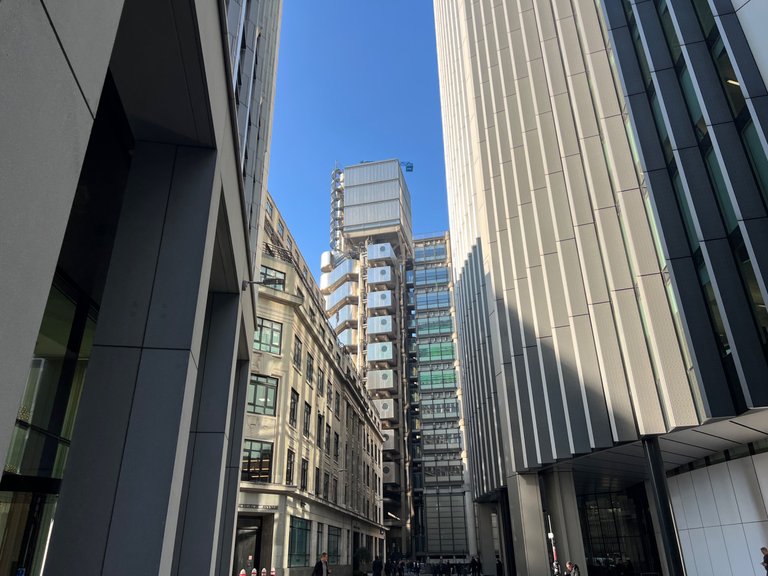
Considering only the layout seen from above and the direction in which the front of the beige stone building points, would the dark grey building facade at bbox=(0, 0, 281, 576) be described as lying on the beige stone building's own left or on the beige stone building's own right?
on the beige stone building's own right

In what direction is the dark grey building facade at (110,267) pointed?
to the viewer's right

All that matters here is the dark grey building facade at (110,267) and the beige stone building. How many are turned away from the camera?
0

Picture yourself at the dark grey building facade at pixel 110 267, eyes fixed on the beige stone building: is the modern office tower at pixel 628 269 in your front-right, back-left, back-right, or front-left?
front-right

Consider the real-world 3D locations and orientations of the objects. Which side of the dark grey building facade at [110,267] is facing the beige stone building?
left

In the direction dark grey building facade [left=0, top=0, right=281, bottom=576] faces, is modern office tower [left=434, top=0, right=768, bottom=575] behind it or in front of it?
in front

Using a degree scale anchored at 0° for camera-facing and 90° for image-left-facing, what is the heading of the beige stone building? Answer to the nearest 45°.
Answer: approximately 315°

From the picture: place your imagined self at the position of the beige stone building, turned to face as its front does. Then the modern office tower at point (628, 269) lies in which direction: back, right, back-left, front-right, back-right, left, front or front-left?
front

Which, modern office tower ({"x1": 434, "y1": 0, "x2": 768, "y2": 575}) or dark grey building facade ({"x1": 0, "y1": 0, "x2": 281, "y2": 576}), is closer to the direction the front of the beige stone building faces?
the modern office tower

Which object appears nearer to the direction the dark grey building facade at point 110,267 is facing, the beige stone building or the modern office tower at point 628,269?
the modern office tower
